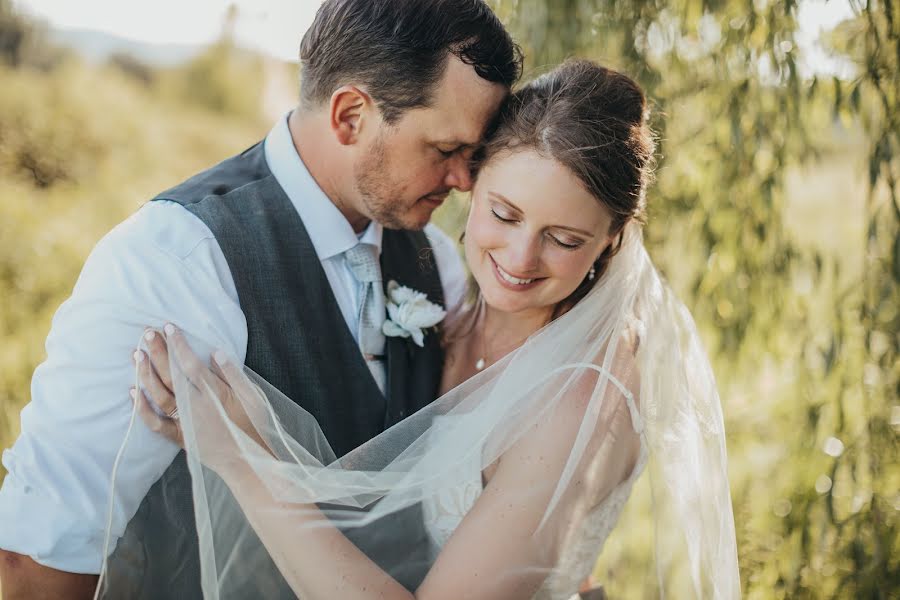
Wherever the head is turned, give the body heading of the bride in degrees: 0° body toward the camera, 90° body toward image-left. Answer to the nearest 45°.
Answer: approximately 45°

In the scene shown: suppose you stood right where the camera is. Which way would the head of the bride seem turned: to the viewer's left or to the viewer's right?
to the viewer's left

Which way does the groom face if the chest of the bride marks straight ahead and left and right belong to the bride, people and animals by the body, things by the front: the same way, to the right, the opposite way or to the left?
to the left
